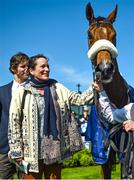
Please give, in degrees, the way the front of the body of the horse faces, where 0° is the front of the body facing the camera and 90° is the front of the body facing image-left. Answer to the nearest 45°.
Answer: approximately 0°

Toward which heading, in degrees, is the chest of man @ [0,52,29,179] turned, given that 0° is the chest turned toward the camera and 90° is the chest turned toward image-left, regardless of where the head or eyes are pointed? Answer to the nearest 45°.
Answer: approximately 315°

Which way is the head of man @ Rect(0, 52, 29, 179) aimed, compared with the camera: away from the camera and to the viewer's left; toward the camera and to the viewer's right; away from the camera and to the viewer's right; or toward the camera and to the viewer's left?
toward the camera and to the viewer's right

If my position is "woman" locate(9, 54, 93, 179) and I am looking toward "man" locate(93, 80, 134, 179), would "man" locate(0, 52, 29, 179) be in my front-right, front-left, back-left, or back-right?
back-left

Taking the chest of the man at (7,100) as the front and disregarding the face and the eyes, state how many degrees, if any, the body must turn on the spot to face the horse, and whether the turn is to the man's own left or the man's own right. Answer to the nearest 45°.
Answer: approximately 45° to the man's own left
